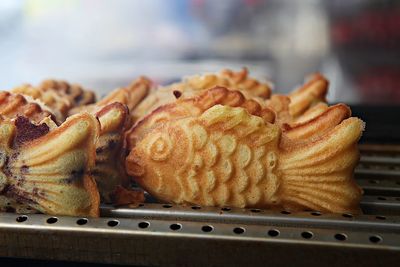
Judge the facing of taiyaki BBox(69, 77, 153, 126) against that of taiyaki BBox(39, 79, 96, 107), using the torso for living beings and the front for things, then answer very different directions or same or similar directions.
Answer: same or similar directions

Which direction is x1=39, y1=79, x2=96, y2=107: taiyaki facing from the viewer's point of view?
to the viewer's left

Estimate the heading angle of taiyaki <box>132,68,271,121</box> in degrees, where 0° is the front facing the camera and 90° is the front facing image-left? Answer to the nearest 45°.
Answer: approximately 90°

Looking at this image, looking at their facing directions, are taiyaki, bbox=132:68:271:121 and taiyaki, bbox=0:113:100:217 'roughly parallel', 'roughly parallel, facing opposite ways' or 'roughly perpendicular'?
roughly parallel

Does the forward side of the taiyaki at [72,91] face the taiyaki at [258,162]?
no

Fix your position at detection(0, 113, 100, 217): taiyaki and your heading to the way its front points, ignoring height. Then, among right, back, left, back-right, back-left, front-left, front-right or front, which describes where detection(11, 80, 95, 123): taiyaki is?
right

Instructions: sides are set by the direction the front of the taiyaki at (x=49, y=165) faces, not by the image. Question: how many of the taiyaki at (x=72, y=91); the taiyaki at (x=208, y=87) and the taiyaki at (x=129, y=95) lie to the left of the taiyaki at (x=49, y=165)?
0

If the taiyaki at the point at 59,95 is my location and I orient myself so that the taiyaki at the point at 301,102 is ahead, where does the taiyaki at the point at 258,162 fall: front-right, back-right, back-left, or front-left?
front-right

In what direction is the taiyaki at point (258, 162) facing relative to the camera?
to the viewer's left

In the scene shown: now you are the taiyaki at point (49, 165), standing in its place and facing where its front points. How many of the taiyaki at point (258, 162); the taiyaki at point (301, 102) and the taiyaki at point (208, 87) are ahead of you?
0

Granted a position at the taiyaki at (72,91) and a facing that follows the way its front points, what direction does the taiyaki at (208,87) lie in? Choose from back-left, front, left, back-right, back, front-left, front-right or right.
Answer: back-left

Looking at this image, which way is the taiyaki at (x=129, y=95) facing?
to the viewer's left

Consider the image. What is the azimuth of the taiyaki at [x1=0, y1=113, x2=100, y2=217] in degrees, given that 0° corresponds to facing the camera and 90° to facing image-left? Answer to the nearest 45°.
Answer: approximately 90°
